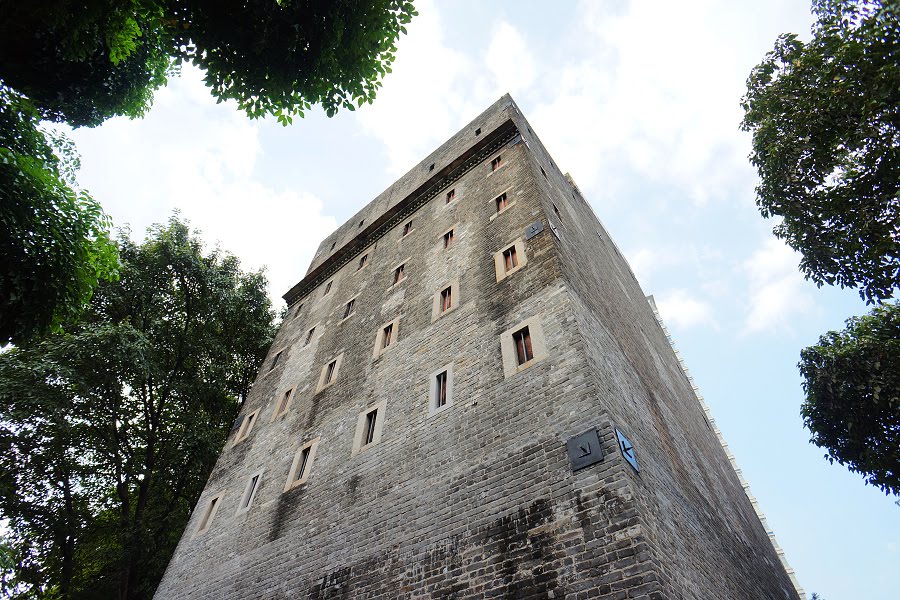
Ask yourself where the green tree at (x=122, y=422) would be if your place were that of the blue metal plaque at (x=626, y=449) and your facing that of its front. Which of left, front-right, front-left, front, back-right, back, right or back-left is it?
back-right

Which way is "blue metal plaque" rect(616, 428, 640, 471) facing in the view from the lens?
facing the viewer and to the right of the viewer

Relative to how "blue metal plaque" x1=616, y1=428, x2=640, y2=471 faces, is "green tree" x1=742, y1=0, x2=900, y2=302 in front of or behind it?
in front
